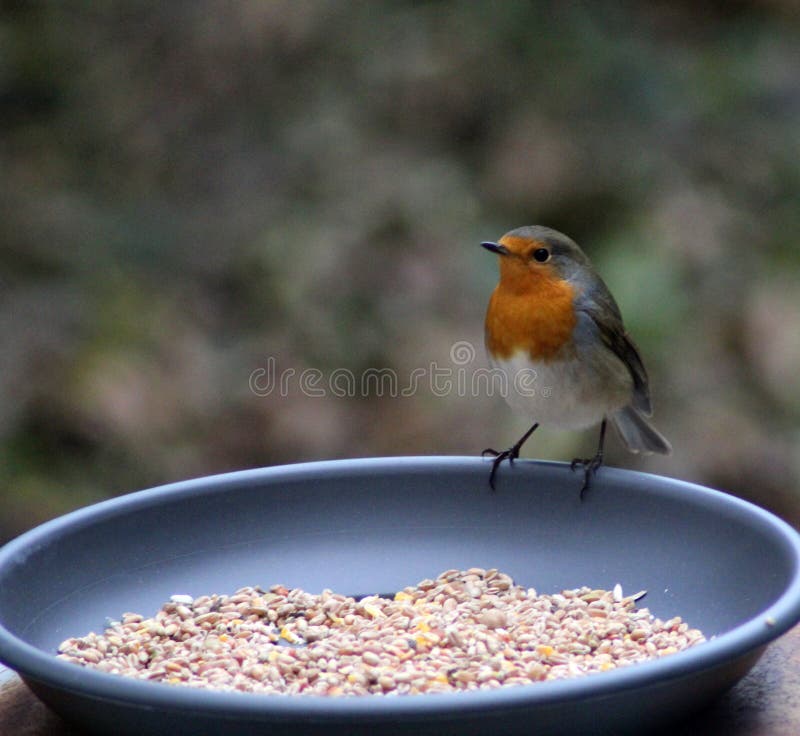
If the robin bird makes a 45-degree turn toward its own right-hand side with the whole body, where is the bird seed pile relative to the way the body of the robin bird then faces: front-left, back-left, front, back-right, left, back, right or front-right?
left

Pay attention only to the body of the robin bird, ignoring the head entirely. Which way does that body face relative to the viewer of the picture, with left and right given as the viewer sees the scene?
facing the viewer and to the left of the viewer
